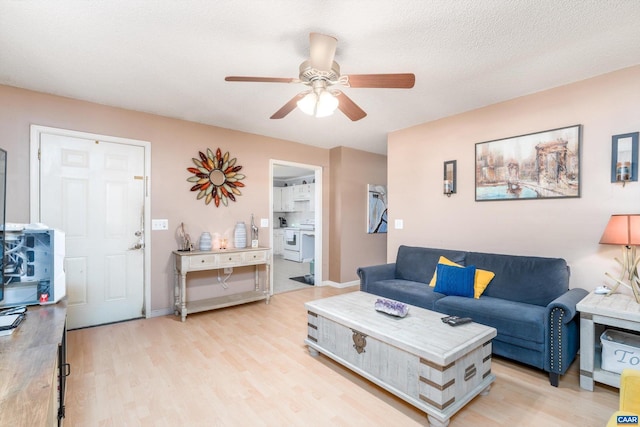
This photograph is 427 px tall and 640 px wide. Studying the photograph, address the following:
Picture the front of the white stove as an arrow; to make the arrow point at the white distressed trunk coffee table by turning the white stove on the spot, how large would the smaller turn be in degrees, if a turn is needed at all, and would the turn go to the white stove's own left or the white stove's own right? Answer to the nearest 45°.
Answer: approximately 45° to the white stove's own left

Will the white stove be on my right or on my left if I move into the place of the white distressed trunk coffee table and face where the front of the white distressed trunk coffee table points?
on my right

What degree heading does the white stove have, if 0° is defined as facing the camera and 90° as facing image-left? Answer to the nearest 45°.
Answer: approximately 45°

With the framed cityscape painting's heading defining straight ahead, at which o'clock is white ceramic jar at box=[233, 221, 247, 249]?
The white ceramic jar is roughly at 1 o'clock from the framed cityscape painting.

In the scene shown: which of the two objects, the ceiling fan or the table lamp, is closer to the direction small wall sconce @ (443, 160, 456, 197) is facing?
the ceiling fan

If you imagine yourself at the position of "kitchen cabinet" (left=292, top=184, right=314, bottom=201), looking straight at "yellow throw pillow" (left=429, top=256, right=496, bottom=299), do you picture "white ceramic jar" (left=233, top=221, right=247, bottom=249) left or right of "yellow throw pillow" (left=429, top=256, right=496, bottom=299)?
right

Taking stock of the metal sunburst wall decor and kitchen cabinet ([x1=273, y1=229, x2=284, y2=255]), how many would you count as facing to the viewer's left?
0

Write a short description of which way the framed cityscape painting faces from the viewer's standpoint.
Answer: facing the viewer and to the left of the viewer
